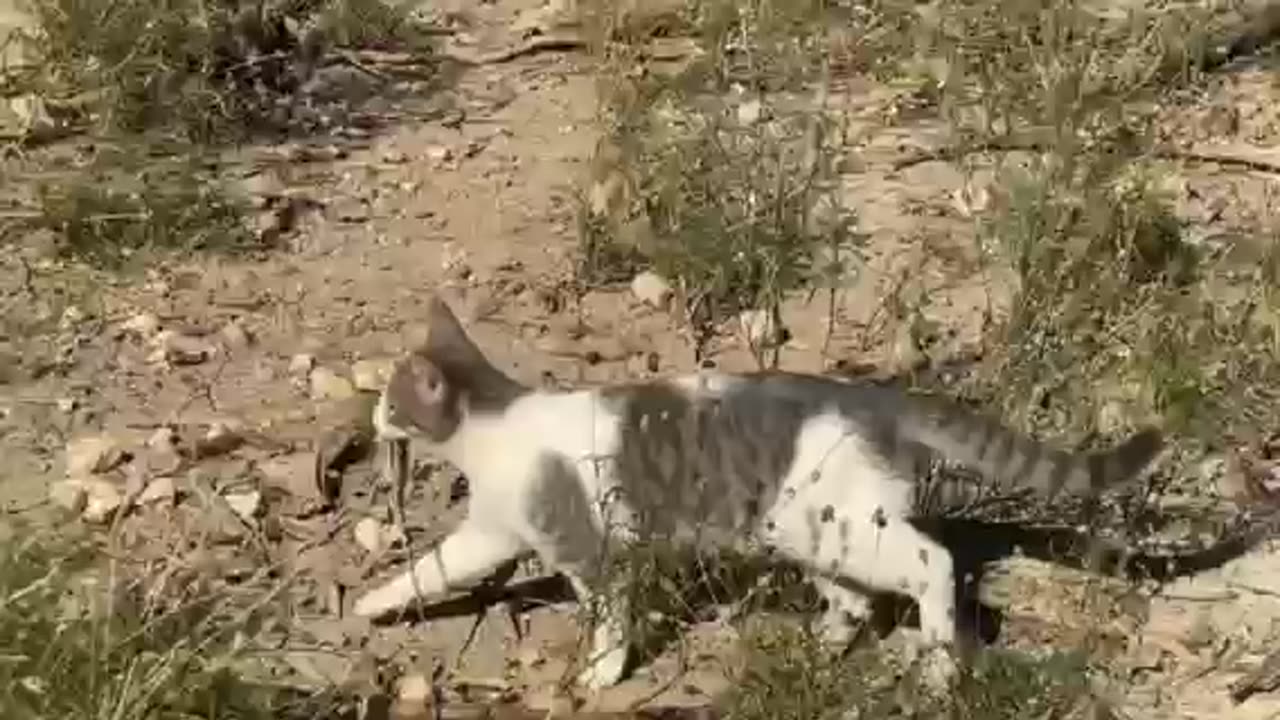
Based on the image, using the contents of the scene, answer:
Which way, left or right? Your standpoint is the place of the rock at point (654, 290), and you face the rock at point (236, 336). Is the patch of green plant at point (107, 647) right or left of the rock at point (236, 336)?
left

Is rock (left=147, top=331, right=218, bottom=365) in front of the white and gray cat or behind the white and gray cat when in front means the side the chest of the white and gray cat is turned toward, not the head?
in front

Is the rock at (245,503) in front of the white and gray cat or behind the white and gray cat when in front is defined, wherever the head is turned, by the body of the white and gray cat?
in front

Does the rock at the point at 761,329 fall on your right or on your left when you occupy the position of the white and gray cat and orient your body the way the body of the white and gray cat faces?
on your right

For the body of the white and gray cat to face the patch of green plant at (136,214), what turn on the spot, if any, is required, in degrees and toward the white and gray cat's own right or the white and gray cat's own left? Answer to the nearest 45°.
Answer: approximately 45° to the white and gray cat's own right

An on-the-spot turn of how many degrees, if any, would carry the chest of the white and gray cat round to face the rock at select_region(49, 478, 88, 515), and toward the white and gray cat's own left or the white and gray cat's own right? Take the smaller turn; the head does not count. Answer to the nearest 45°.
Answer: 0° — it already faces it

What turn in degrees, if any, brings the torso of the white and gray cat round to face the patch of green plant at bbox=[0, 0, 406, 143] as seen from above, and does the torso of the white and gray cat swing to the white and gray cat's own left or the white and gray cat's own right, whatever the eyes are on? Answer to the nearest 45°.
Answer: approximately 45° to the white and gray cat's own right

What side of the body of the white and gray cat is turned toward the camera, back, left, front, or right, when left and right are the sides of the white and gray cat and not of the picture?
left
